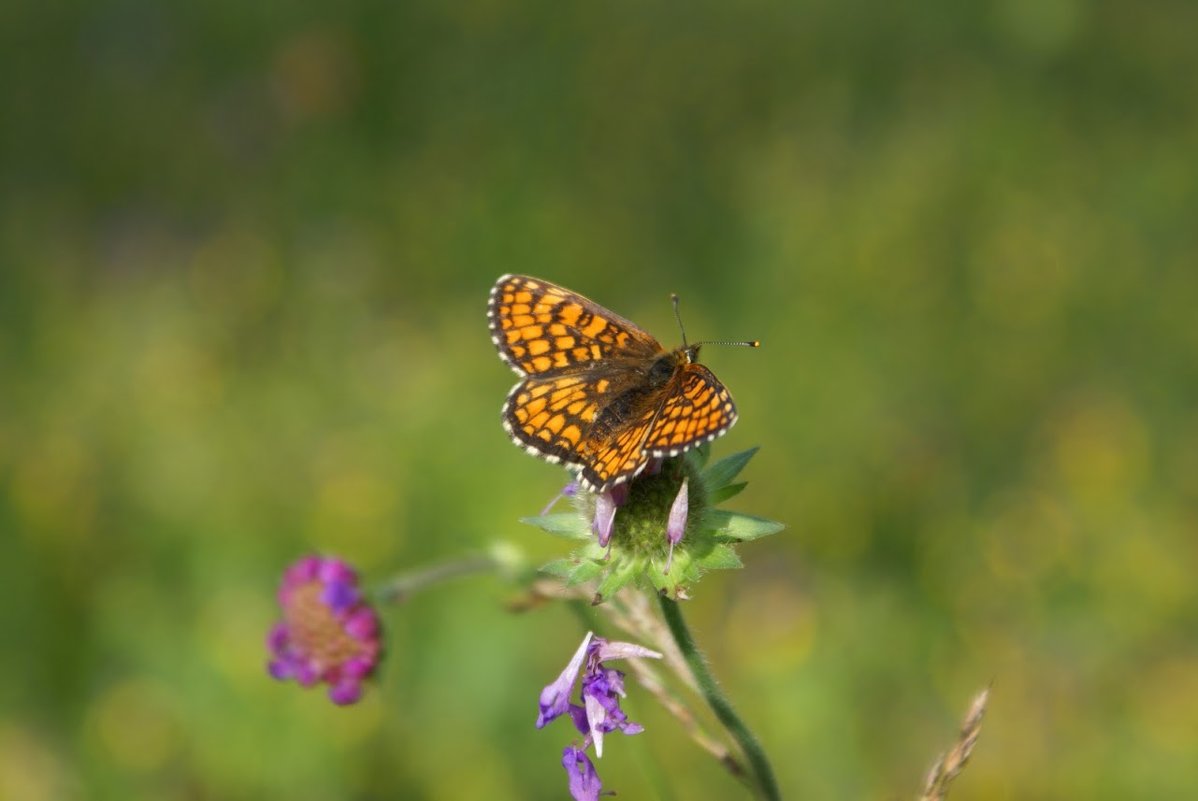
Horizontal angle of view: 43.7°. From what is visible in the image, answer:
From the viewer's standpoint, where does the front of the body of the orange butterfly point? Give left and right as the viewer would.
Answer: facing away from the viewer and to the right of the viewer

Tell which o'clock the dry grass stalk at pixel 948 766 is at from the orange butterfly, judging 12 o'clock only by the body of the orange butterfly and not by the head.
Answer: The dry grass stalk is roughly at 3 o'clock from the orange butterfly.
